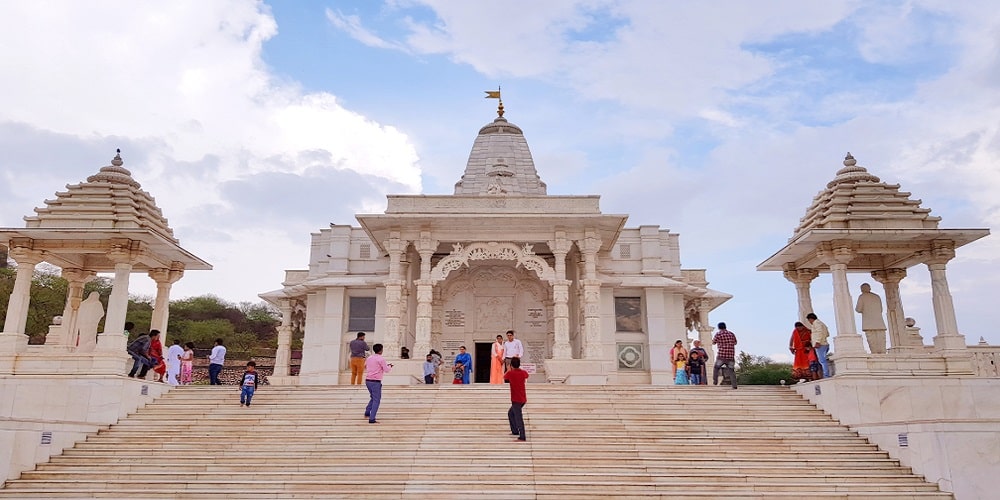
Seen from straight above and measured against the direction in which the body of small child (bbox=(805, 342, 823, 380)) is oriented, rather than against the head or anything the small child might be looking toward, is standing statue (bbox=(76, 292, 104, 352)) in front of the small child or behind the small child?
in front

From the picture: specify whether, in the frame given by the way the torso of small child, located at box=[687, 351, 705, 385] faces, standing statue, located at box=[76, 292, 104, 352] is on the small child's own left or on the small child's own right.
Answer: on the small child's own right

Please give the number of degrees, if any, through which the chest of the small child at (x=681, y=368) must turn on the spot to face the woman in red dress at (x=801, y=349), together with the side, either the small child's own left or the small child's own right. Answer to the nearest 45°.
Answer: approximately 45° to the small child's own left

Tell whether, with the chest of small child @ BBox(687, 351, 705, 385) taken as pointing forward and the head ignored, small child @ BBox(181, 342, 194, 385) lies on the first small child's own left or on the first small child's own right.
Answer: on the first small child's own right

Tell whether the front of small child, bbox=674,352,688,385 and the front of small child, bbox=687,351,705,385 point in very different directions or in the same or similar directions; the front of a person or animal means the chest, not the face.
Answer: same or similar directions

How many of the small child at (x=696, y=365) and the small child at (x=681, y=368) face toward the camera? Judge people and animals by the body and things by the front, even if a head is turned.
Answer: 2

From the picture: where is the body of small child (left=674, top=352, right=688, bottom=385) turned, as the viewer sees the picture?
toward the camera
